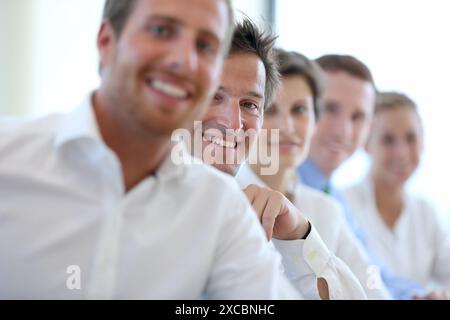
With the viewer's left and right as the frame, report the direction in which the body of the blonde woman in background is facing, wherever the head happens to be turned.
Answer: facing the viewer

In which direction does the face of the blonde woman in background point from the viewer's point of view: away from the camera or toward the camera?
toward the camera

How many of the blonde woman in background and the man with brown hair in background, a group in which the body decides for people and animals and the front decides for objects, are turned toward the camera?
2

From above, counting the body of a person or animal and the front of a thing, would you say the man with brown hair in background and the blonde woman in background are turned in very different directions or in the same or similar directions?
same or similar directions
